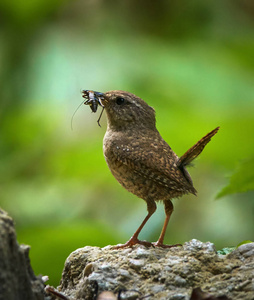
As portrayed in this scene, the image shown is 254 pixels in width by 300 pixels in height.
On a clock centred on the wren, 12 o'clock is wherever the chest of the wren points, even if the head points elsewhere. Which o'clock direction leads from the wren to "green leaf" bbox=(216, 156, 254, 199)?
The green leaf is roughly at 5 o'clock from the wren.

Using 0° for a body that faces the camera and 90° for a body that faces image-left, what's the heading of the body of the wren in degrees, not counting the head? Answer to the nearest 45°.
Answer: approximately 90°
